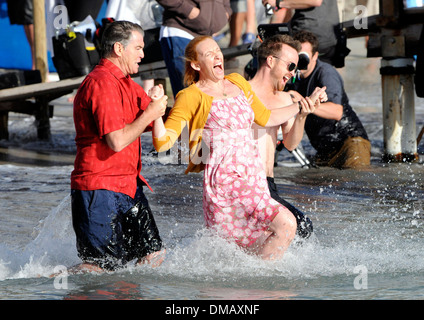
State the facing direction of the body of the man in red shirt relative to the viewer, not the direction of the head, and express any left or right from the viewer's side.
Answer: facing to the right of the viewer

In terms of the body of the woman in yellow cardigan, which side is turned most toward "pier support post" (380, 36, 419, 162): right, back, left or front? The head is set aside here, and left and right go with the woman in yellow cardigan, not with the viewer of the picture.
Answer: left

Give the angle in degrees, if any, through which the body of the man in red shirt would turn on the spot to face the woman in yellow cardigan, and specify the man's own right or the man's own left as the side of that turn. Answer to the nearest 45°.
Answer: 0° — they already face them

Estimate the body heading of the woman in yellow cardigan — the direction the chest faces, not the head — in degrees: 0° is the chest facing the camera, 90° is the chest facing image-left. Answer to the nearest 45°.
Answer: approximately 315°

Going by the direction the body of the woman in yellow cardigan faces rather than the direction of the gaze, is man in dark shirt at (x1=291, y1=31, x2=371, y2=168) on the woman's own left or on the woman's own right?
on the woman's own left

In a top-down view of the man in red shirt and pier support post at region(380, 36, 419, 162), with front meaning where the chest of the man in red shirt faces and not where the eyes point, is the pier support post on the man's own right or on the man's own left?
on the man's own left

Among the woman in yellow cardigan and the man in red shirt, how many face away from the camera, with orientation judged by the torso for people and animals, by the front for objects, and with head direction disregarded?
0

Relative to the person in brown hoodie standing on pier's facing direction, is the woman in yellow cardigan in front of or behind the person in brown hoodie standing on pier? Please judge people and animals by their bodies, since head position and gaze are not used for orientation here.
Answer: in front

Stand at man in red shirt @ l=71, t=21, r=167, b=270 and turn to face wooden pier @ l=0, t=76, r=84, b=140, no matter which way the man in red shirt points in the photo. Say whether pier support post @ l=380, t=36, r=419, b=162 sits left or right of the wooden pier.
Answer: right

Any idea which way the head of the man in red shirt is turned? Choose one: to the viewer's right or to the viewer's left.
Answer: to the viewer's right

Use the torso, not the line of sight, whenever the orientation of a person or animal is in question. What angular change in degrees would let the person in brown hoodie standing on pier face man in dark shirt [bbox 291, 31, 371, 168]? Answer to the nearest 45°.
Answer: approximately 45° to their left

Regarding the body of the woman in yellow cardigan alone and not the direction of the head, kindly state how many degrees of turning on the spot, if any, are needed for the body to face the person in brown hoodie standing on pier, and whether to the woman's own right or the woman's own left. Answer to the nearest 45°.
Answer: approximately 135° to the woman's own left
